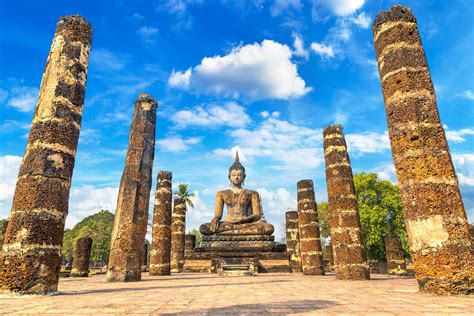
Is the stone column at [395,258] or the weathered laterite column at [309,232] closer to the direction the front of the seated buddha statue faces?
the weathered laterite column

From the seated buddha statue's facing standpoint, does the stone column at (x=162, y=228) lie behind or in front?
in front

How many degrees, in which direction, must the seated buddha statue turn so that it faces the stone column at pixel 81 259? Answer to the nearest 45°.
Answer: approximately 90° to its right

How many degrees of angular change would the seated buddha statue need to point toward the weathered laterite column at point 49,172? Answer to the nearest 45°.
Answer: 0° — it already faces it

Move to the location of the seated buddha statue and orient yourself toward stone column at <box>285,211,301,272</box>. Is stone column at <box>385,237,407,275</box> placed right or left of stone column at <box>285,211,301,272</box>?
right

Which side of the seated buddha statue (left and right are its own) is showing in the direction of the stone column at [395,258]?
left

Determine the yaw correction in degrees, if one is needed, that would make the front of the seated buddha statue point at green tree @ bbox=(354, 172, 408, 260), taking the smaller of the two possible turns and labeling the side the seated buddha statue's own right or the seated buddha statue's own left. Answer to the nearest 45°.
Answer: approximately 135° to the seated buddha statue's own left

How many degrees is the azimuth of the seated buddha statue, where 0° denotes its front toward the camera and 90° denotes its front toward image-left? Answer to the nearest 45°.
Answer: approximately 0°

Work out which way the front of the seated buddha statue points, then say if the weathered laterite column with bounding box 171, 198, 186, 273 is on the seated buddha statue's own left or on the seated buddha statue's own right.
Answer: on the seated buddha statue's own right

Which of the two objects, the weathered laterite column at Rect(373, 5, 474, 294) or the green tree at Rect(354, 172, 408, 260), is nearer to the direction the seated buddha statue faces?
the weathered laterite column

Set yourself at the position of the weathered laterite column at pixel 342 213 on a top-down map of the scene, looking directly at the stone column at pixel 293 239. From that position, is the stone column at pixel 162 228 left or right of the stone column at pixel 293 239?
left

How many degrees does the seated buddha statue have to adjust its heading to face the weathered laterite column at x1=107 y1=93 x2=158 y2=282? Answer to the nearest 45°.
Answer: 0° — it already faces it

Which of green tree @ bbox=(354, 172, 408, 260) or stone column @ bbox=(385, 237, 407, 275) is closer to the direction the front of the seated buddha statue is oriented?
the stone column
